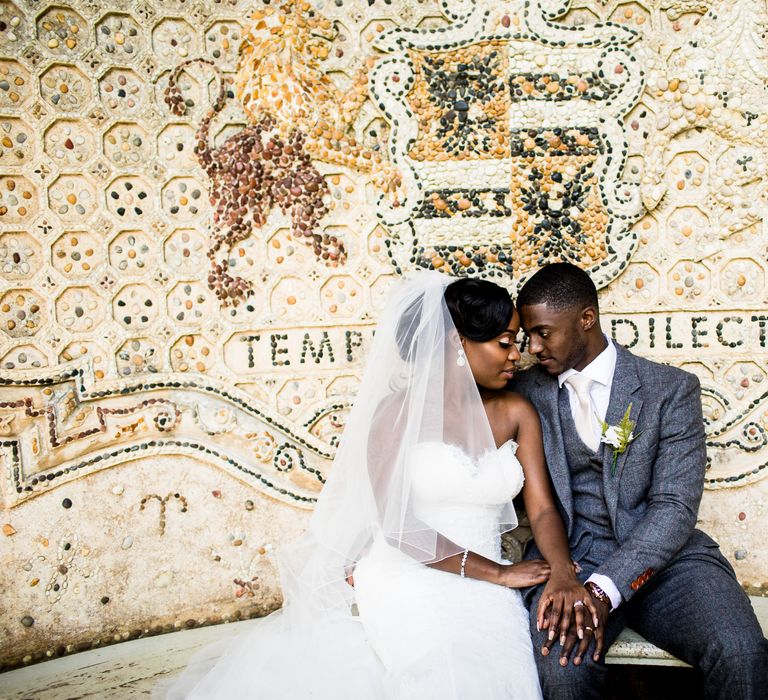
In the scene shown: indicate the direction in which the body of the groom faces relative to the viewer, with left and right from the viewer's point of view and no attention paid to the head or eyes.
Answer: facing the viewer and to the left of the viewer

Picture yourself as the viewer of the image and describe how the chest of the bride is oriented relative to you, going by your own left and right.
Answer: facing the viewer and to the right of the viewer

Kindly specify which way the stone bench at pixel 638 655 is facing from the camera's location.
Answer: facing the viewer

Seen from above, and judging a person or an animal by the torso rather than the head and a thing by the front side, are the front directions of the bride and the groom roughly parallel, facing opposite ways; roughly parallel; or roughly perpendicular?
roughly perpendicular
